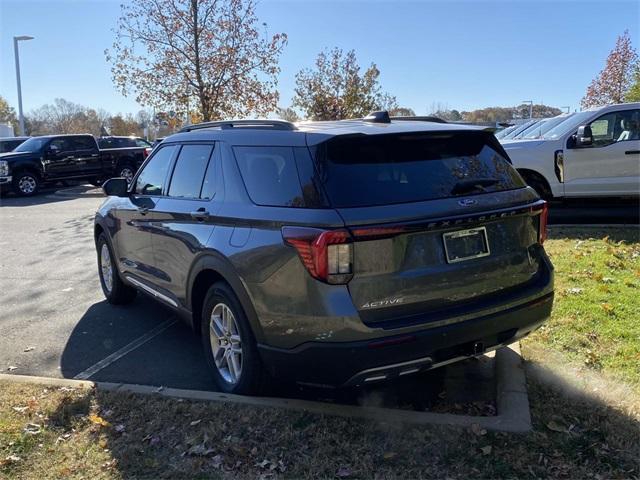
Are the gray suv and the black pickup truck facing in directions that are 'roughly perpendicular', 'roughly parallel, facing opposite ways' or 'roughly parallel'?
roughly perpendicular

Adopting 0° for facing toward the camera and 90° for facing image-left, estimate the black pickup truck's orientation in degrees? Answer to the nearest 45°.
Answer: approximately 45°

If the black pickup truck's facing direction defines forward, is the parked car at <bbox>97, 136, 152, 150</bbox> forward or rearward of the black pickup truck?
rearward

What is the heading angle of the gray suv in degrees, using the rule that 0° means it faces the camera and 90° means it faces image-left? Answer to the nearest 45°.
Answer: approximately 135°

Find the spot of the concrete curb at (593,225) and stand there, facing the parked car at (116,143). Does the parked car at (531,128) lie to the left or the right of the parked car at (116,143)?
right

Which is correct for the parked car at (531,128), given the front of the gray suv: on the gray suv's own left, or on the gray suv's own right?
on the gray suv's own right
